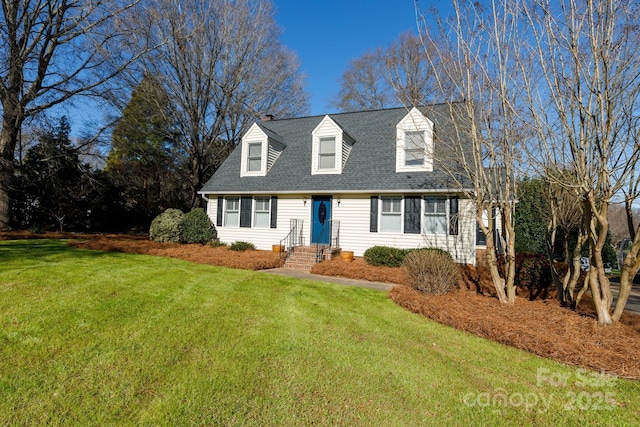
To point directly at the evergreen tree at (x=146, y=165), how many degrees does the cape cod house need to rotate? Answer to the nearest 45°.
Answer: approximately 135° to its right

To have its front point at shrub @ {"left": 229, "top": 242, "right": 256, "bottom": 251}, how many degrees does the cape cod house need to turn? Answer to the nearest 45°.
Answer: approximately 90° to its right

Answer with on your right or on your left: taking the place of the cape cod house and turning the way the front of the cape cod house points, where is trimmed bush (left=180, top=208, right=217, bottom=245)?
on your right

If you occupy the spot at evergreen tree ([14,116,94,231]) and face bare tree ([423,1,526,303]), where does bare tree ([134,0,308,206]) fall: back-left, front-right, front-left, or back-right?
front-left

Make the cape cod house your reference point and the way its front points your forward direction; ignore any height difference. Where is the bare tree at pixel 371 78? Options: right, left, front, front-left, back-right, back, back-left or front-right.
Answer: back

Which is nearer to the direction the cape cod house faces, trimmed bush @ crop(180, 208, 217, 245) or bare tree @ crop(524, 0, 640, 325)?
the bare tree

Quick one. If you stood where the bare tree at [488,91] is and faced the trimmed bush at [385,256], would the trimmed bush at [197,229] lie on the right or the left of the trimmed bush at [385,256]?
left

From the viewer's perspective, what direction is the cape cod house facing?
toward the camera

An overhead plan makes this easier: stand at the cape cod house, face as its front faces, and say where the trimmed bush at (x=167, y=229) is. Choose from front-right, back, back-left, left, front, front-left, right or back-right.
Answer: right

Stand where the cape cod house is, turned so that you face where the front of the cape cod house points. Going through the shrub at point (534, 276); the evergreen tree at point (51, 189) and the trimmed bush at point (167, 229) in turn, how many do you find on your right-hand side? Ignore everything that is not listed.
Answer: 2

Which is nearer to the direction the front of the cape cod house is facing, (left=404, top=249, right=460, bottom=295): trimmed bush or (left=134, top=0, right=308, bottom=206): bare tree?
the trimmed bush

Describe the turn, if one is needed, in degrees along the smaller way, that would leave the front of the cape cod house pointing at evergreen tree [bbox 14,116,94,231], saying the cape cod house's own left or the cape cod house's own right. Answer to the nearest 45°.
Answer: approximately 90° to the cape cod house's own right
